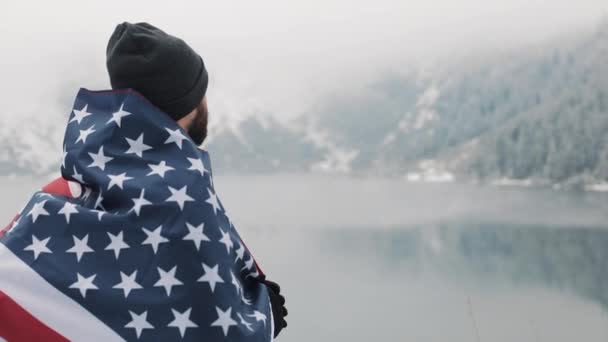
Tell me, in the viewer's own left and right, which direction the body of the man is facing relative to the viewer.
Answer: facing away from the viewer and to the right of the viewer

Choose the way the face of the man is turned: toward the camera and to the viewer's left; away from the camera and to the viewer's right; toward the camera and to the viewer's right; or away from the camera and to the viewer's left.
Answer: away from the camera and to the viewer's right
